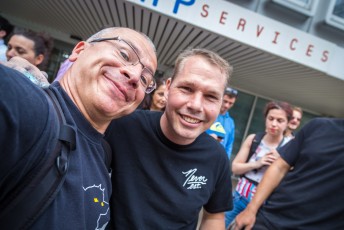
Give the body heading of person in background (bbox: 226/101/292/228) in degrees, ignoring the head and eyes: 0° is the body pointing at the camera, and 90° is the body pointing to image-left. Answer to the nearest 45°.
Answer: approximately 0°

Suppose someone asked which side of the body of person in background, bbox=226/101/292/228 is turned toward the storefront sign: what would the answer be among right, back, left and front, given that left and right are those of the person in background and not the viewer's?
back

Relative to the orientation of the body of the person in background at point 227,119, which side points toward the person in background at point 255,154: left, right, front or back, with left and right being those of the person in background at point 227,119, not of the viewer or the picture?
left

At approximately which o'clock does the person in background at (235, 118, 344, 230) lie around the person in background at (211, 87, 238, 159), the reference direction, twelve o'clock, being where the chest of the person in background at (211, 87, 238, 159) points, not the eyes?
the person in background at (235, 118, 344, 230) is roughly at 10 o'clock from the person in background at (211, 87, 238, 159).

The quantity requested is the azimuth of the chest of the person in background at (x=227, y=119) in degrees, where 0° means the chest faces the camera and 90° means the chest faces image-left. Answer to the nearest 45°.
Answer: approximately 45°

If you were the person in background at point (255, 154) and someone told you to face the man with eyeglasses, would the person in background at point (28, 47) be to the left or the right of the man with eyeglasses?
right

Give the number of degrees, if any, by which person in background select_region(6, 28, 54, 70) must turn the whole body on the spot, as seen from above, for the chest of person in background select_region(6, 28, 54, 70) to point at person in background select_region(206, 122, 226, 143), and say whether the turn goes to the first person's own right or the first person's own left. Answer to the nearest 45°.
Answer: approximately 135° to the first person's own left
